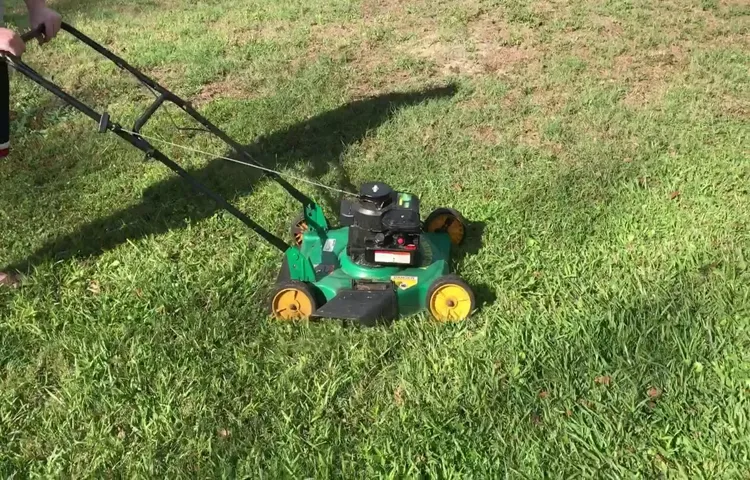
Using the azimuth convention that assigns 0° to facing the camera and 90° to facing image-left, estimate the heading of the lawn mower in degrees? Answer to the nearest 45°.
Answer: approximately 270°
